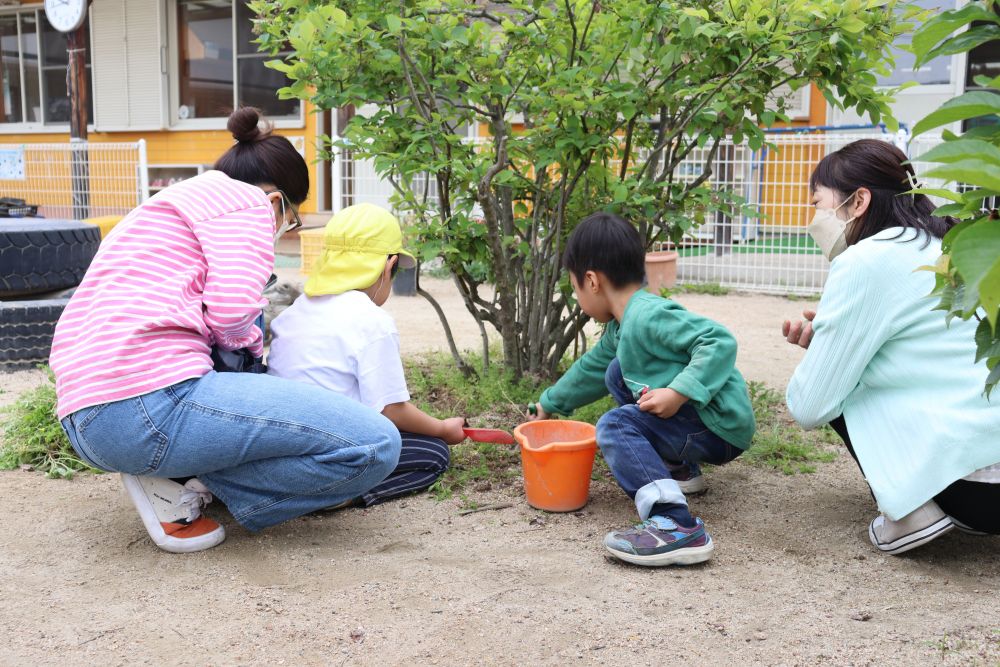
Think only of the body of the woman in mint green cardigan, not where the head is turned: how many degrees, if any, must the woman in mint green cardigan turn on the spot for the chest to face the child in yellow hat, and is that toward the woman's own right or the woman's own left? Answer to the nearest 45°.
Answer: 0° — they already face them

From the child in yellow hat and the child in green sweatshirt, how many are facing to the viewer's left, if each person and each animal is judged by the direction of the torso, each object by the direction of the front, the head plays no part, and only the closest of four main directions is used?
1

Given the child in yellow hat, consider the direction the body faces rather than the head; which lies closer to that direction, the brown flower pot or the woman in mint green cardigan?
the brown flower pot

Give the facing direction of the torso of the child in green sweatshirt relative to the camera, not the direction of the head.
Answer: to the viewer's left

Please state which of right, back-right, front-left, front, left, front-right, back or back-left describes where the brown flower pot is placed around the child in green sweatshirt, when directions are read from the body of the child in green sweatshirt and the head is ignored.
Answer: right

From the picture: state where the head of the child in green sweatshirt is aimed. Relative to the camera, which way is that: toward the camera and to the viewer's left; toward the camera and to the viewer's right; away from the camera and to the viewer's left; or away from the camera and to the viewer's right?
away from the camera and to the viewer's left

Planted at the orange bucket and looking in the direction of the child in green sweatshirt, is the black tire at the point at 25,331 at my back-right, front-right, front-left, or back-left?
back-left

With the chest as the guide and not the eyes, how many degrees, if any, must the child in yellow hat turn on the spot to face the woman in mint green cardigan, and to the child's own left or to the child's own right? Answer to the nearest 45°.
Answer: approximately 90° to the child's own right

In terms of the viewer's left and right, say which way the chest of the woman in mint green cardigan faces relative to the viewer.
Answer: facing to the left of the viewer

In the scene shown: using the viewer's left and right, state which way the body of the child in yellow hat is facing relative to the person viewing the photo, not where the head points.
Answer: facing away from the viewer and to the right of the viewer

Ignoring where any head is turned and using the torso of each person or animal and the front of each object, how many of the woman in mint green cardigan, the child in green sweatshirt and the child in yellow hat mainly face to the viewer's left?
2

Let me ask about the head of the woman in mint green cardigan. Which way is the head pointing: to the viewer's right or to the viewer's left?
to the viewer's left
